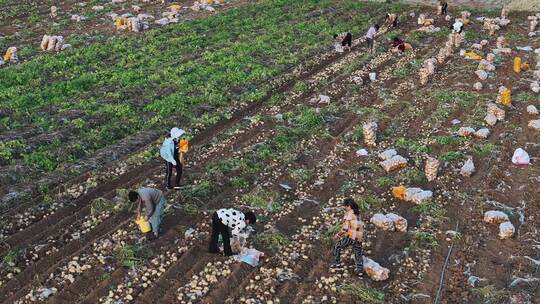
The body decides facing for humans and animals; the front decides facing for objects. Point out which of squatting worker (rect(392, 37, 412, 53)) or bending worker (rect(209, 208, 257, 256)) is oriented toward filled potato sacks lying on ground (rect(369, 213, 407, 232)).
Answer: bending worker (rect(209, 208, 257, 256))

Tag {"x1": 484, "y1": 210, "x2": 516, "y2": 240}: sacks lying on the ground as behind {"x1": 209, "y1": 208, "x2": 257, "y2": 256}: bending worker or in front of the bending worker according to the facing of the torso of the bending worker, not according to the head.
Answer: in front

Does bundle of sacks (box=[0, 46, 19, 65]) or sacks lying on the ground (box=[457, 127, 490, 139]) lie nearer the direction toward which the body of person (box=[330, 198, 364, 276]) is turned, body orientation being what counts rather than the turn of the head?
the bundle of sacks
